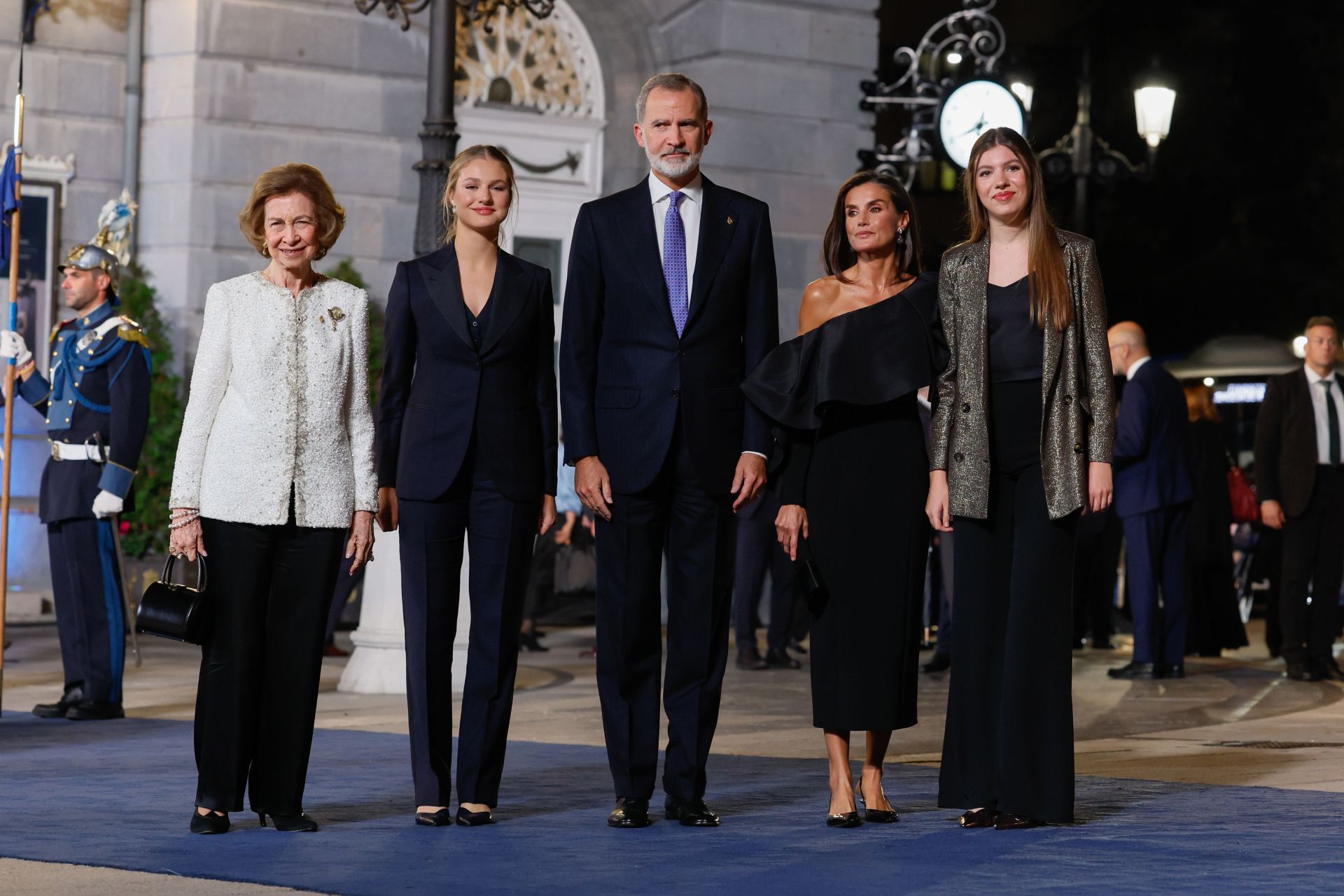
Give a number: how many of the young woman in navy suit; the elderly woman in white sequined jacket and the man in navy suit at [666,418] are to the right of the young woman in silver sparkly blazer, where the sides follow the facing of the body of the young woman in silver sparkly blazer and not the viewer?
3

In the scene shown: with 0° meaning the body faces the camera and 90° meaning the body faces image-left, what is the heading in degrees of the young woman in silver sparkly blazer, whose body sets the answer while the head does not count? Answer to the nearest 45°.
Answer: approximately 0°

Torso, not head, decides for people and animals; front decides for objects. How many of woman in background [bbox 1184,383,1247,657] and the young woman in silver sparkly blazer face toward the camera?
1

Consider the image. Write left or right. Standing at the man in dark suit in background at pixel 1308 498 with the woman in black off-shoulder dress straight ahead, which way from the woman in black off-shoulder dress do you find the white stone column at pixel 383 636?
right

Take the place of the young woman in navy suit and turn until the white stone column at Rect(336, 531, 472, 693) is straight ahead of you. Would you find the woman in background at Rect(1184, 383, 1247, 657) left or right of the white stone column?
right

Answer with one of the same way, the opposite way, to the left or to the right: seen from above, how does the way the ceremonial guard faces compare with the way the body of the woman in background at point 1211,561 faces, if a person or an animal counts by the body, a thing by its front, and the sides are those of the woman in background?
the opposite way

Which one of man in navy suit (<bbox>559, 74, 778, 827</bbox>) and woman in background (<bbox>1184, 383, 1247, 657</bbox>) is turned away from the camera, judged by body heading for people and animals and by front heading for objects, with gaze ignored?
the woman in background

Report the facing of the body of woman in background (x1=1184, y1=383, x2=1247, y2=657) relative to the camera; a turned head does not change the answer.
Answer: away from the camera

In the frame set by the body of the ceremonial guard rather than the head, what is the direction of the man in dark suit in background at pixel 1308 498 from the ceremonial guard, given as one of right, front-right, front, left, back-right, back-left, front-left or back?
back-left
